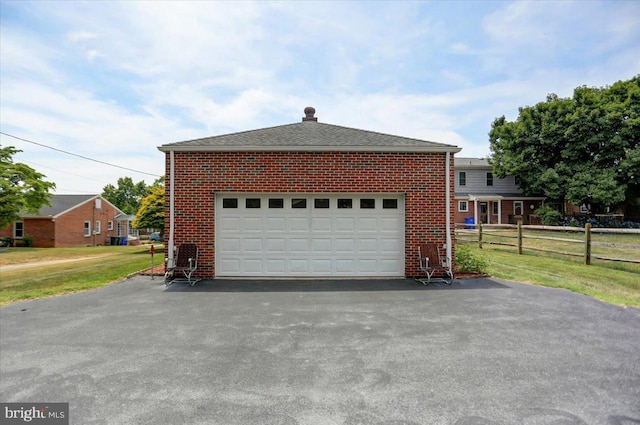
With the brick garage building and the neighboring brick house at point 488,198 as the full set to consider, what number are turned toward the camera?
2

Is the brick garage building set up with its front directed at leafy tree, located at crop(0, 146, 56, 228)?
no

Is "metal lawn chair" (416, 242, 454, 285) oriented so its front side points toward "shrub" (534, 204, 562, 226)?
no

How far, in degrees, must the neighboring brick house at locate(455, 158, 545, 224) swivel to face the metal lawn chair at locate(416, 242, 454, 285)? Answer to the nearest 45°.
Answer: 0° — it already faces it

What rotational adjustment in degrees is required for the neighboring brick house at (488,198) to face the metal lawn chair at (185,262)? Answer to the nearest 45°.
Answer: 0° — it already faces it

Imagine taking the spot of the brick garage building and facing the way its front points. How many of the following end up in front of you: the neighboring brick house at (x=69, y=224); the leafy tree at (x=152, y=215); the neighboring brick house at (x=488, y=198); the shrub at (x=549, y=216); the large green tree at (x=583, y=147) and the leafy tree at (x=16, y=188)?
0

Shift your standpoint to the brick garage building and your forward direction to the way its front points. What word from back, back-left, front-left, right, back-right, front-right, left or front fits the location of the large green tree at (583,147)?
back-left

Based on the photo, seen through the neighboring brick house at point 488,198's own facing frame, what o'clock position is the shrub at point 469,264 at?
The shrub is roughly at 12 o'clock from the neighboring brick house.

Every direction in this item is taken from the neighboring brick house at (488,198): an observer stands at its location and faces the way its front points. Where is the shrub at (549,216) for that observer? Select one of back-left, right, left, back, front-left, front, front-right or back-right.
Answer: front-left

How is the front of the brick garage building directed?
toward the camera

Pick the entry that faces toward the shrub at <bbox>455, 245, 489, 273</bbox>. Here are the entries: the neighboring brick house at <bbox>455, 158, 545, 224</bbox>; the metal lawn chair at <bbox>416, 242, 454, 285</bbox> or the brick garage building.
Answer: the neighboring brick house

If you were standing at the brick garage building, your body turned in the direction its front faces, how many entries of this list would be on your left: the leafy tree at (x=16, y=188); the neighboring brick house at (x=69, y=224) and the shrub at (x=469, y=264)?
1

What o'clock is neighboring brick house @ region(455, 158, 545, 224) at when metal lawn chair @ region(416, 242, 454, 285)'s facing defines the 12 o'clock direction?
The neighboring brick house is roughly at 8 o'clock from the metal lawn chair.

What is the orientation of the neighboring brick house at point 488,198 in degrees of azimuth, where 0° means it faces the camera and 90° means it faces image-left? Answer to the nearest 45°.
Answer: approximately 0°

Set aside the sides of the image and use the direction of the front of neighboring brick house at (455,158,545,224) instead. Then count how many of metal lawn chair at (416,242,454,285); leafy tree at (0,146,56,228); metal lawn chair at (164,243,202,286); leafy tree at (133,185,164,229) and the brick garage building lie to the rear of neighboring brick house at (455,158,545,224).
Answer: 0

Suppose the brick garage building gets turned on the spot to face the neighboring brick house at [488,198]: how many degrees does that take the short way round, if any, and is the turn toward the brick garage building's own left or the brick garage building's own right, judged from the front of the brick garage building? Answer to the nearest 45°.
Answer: approximately 135° to the brick garage building's own left
